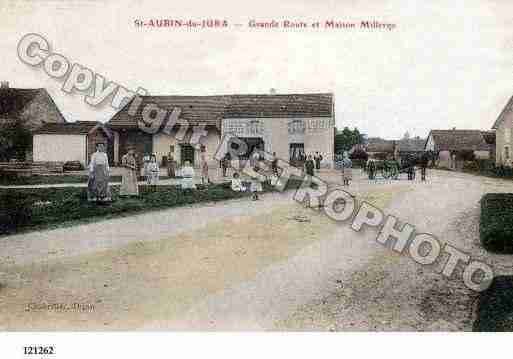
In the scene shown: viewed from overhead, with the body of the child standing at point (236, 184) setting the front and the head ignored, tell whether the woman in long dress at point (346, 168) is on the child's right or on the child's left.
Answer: on the child's left

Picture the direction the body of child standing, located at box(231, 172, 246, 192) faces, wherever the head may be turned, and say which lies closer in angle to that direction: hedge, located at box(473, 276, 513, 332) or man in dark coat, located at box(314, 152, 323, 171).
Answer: the hedge

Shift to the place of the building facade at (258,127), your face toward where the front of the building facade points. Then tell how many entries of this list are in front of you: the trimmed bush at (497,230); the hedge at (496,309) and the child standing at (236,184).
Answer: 3

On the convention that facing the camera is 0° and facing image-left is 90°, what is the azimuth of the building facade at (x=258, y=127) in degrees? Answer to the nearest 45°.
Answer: approximately 0°

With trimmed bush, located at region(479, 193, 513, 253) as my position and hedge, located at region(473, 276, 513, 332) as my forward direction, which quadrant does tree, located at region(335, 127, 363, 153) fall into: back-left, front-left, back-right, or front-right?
back-right

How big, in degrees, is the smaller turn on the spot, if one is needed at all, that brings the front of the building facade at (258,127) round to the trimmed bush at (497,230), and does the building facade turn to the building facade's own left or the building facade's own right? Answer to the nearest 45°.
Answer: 0° — it already faces it

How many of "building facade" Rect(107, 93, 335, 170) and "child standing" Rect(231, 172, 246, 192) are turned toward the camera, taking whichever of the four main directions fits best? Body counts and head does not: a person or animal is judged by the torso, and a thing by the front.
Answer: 2
